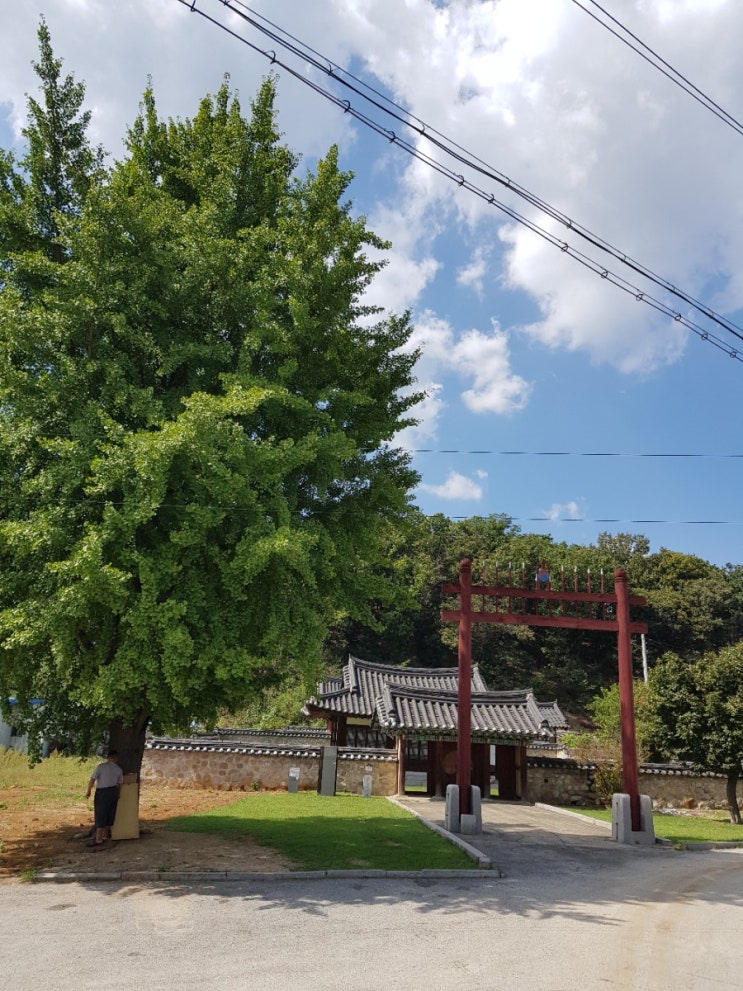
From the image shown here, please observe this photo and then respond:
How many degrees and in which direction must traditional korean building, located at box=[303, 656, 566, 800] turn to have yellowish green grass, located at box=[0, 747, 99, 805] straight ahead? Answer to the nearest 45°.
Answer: approximately 45° to its right

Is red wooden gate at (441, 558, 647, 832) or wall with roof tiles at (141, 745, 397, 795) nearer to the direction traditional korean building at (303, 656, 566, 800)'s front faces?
the red wooden gate

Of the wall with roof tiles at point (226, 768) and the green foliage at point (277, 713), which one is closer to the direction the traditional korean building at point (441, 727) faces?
the wall with roof tiles

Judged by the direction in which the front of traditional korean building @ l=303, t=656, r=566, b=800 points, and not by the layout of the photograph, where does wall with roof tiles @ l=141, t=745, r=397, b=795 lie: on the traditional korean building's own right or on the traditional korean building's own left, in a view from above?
on the traditional korean building's own right

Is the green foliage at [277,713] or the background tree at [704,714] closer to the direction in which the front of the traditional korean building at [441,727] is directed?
the background tree

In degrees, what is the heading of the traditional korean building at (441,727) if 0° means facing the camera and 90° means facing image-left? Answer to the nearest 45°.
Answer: approximately 0°

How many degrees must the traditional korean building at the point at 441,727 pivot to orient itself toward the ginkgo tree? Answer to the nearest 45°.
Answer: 0° — it already faces it

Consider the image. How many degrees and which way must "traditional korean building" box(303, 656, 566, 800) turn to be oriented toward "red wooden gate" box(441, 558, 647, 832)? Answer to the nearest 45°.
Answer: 0° — it already faces it

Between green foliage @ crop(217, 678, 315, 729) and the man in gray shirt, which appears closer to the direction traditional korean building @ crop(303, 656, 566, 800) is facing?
the man in gray shirt

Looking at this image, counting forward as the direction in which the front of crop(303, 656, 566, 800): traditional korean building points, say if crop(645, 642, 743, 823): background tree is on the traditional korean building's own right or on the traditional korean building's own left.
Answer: on the traditional korean building's own left
